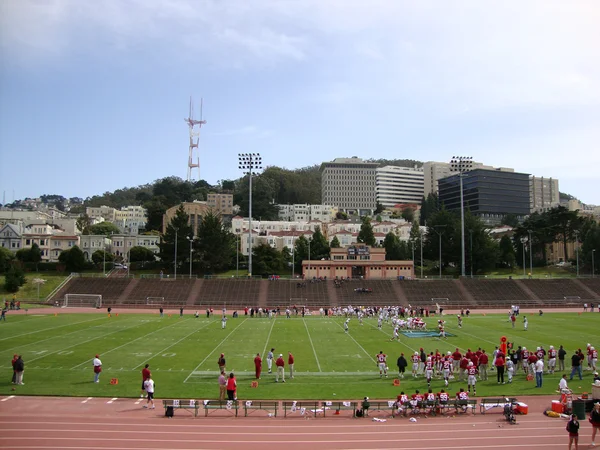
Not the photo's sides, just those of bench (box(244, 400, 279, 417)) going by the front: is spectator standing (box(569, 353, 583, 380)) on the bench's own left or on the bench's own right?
on the bench's own right

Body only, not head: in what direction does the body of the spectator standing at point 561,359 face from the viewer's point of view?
away from the camera

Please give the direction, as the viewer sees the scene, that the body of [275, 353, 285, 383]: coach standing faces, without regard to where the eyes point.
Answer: away from the camera

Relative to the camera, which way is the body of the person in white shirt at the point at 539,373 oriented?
away from the camera

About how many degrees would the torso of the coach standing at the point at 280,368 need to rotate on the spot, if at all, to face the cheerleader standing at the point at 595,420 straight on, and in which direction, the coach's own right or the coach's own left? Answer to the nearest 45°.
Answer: approximately 135° to the coach's own right

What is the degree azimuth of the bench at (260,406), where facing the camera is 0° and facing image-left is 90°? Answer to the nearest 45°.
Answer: approximately 180°

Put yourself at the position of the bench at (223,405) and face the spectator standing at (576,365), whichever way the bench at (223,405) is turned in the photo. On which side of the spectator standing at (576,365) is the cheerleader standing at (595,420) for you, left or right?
right
